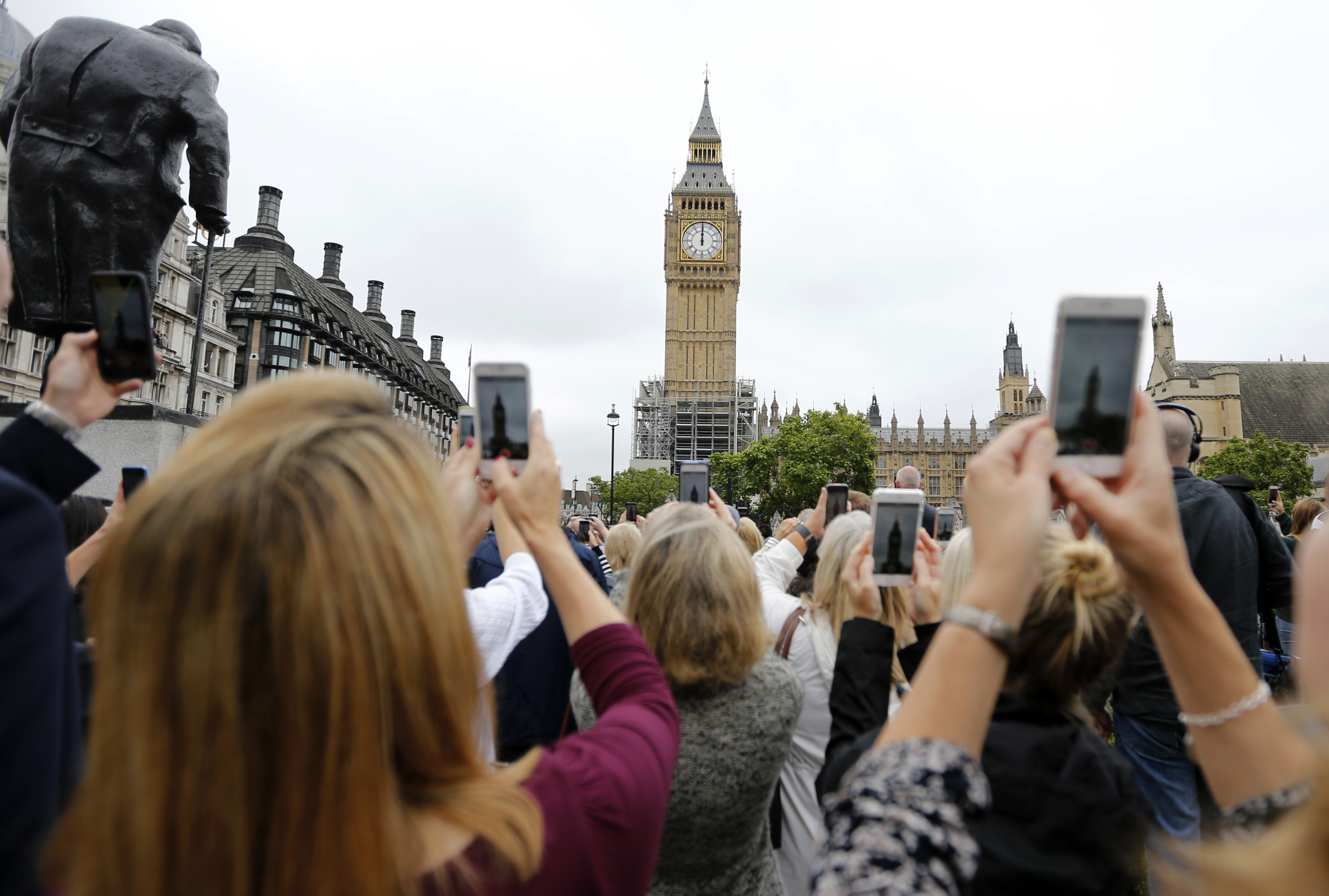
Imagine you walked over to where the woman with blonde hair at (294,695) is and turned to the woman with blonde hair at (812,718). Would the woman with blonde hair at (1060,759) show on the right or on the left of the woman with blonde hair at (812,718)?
right

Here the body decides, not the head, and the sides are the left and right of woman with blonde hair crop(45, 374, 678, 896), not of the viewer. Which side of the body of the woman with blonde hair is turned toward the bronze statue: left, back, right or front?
front

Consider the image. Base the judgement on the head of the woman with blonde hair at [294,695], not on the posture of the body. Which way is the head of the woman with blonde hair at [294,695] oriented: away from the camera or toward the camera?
away from the camera

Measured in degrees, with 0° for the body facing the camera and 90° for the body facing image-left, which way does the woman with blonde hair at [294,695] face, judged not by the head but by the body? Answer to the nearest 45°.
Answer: approximately 180°

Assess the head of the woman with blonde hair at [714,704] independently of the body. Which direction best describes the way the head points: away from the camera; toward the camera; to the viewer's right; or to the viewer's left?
away from the camera

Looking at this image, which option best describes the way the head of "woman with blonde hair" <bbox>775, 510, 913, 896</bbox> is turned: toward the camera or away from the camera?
away from the camera

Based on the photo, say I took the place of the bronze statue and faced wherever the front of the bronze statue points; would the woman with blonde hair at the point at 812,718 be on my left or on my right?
on my right

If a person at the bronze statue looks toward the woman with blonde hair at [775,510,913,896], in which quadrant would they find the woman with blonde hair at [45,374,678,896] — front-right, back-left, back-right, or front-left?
front-right

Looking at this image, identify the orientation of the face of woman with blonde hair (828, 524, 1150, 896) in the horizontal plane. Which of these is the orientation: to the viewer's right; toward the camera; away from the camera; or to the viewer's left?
away from the camera

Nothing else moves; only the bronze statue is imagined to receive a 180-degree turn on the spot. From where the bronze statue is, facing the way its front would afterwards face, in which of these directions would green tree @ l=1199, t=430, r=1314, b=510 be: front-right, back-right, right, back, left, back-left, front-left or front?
back-left

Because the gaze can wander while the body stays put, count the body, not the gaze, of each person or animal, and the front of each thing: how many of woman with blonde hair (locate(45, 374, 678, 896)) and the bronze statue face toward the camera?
0

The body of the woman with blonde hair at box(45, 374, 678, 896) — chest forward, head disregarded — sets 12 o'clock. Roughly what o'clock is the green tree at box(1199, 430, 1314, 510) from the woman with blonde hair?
The green tree is roughly at 2 o'clock from the woman with blonde hair.

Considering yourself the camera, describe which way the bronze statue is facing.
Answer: facing away from the viewer and to the right of the viewer
